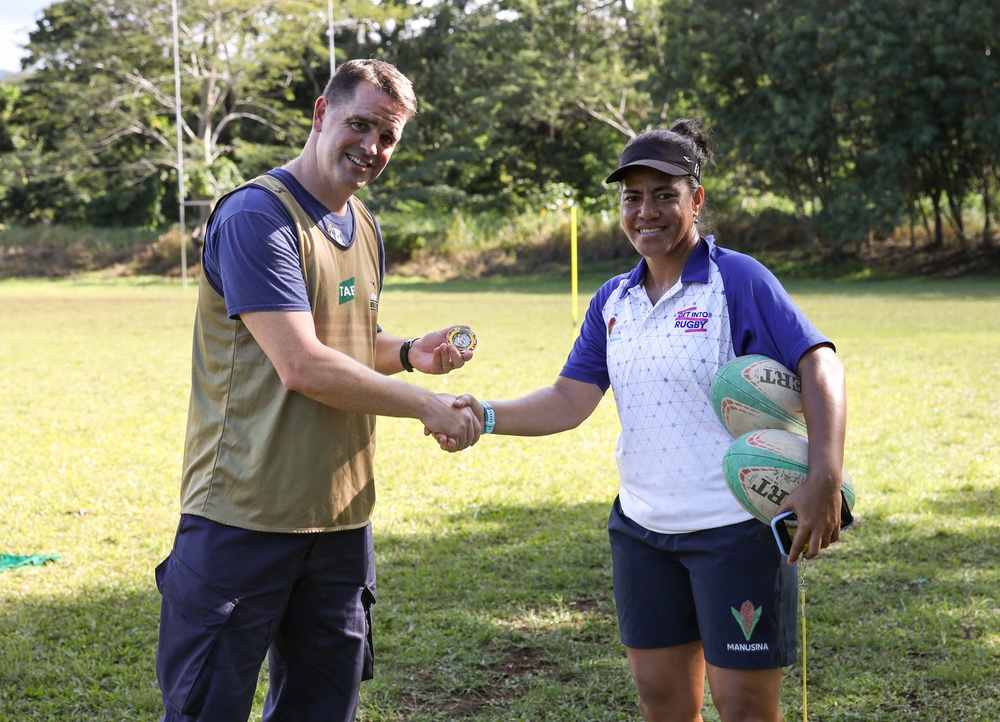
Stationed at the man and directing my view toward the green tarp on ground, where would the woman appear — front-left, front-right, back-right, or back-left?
back-right

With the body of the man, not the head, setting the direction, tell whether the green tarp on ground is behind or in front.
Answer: behind

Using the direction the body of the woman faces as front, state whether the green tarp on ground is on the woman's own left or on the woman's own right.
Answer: on the woman's own right

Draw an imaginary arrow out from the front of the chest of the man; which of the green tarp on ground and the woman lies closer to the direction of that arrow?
the woman

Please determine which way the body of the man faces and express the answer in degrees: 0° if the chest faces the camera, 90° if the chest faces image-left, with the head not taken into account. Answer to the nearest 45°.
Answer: approximately 315°

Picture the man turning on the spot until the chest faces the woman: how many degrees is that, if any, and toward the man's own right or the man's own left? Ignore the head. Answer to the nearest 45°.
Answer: approximately 45° to the man's own left

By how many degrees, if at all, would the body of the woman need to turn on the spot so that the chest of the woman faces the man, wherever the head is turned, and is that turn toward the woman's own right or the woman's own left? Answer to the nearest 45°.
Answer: approximately 45° to the woman's own right

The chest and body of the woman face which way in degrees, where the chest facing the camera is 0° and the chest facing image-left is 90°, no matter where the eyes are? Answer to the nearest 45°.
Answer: approximately 45°
